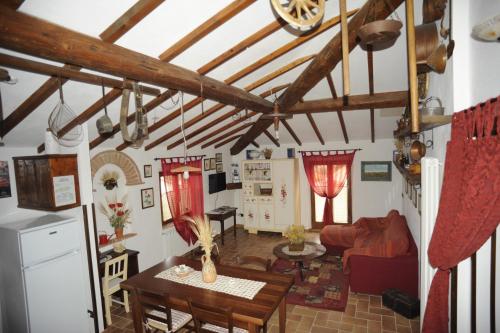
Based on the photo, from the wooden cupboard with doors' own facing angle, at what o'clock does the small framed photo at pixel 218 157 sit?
The small framed photo is roughly at 3 o'clock from the wooden cupboard with doors.

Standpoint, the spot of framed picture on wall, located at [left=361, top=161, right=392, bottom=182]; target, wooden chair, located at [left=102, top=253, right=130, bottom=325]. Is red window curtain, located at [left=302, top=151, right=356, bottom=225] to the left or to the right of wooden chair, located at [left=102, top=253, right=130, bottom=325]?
right

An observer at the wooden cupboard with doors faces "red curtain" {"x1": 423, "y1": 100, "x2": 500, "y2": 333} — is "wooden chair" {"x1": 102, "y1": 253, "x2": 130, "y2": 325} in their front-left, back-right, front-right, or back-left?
front-right

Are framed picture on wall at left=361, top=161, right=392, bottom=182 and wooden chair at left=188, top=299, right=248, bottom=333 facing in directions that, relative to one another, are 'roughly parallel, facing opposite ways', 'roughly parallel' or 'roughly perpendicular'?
roughly parallel, facing opposite ways

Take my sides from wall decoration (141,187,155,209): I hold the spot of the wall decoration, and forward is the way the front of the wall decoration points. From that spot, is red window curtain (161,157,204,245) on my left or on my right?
on my left

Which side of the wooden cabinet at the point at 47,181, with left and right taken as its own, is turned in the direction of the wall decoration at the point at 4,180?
right

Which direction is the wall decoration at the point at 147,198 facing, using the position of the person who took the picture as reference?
facing the viewer and to the right of the viewer

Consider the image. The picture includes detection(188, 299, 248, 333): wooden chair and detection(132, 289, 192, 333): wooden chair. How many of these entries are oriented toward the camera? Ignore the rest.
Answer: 0

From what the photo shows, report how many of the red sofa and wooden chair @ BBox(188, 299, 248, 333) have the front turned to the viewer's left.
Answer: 1

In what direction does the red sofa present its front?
to the viewer's left

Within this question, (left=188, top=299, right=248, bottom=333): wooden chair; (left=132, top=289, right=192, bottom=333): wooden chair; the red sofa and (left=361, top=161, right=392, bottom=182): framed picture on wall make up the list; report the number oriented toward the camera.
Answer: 1

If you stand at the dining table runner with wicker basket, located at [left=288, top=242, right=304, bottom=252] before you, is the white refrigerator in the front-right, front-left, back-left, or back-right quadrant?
back-left

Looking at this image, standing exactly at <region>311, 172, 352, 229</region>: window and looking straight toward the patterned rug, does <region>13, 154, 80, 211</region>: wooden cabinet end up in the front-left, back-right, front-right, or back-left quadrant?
front-right

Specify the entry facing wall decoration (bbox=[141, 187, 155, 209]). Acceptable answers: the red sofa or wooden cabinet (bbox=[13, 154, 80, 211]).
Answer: the red sofa

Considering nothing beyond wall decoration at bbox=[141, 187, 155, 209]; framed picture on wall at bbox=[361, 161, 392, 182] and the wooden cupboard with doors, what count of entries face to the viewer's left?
0

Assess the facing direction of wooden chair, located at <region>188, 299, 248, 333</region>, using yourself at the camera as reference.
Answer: facing away from the viewer and to the right of the viewer

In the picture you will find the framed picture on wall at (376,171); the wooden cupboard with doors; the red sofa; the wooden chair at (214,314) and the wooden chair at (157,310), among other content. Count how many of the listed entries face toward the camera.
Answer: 2

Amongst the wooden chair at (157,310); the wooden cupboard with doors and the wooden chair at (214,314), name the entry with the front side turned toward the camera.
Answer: the wooden cupboard with doors

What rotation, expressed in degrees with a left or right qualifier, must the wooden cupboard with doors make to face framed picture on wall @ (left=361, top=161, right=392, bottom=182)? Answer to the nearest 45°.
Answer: approximately 90° to its left

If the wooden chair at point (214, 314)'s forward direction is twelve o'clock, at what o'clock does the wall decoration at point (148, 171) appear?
The wall decoration is roughly at 10 o'clock from the wooden chair.

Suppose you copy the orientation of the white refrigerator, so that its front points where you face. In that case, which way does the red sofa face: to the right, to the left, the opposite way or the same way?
the opposite way
